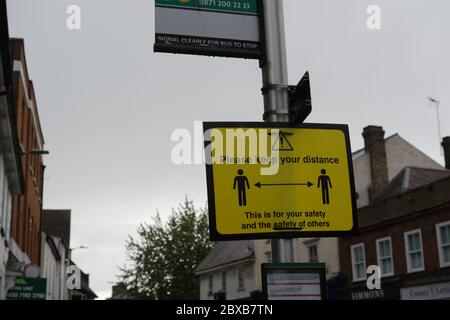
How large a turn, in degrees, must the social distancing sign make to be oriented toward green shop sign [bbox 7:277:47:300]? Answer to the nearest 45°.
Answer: approximately 135° to its right

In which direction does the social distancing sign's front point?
toward the camera

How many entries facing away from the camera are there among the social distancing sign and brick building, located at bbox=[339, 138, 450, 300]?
0

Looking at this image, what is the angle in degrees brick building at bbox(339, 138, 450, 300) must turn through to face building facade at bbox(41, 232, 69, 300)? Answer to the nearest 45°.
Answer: approximately 90° to its right

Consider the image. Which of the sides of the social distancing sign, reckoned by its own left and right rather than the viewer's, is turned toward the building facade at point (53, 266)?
back

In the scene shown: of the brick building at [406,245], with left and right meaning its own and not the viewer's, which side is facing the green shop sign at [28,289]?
front

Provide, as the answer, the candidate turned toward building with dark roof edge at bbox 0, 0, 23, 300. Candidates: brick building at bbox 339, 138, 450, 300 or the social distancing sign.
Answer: brick building at bbox 339, 138, 450, 300

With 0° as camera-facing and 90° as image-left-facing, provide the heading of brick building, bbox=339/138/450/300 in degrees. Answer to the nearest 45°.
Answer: approximately 45°

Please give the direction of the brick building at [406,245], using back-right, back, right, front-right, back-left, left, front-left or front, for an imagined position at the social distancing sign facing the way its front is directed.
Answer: back

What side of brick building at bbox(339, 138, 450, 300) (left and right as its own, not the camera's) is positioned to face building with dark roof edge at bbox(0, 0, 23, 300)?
front

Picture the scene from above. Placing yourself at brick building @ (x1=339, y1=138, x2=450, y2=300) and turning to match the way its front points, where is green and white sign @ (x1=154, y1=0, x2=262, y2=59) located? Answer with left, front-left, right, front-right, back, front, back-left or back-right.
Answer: front-left
